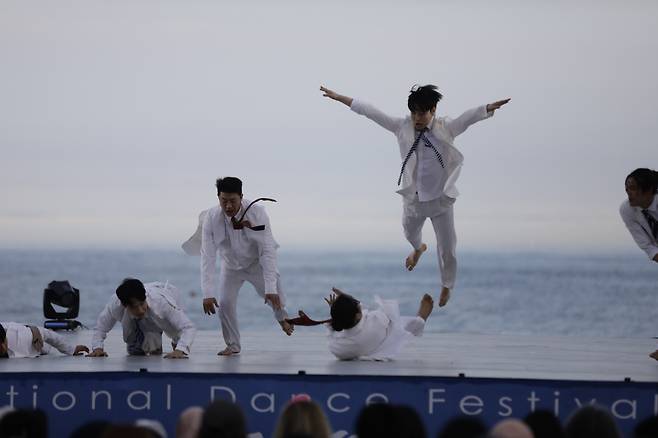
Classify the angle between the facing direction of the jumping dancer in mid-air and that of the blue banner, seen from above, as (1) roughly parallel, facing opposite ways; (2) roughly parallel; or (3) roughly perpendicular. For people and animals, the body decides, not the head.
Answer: roughly parallel

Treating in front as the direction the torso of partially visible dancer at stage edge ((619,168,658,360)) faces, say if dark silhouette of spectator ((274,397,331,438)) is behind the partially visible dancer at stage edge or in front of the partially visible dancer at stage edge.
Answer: in front

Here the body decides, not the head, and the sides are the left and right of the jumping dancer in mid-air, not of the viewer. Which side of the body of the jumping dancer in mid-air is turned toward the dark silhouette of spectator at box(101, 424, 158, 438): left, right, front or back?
front

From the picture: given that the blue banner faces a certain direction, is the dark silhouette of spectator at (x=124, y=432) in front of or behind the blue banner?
in front

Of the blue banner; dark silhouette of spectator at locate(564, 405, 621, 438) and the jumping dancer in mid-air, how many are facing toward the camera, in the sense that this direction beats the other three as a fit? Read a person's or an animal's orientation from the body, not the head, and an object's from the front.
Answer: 2

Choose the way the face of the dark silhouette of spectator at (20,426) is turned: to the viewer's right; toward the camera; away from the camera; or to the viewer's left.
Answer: away from the camera

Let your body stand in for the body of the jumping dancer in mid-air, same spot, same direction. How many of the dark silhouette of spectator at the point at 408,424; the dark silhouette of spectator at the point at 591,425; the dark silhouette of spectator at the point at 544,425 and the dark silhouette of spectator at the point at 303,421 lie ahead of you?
4

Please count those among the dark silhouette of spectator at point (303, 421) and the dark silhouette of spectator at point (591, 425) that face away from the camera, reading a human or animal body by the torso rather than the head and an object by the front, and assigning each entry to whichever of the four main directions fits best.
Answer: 2

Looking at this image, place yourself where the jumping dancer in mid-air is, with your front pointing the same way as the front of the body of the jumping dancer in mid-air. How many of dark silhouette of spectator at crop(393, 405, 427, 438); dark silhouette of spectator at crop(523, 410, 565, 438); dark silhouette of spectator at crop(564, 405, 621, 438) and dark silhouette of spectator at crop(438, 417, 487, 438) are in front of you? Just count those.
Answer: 4

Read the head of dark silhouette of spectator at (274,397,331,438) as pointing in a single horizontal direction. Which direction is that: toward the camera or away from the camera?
away from the camera

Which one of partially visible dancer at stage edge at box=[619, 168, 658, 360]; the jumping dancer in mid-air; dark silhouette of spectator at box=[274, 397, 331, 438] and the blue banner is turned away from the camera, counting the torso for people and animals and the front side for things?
the dark silhouette of spectator

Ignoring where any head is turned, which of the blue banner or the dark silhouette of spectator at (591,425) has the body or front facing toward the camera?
the blue banner

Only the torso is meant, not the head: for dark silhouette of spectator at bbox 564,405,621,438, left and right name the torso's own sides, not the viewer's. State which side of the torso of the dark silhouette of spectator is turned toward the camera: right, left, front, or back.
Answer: back

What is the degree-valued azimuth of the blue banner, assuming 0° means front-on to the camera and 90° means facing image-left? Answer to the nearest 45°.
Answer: approximately 0°

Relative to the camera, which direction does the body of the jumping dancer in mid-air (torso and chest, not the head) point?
toward the camera

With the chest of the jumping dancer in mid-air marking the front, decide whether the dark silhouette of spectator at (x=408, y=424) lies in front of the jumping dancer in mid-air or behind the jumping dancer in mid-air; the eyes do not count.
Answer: in front

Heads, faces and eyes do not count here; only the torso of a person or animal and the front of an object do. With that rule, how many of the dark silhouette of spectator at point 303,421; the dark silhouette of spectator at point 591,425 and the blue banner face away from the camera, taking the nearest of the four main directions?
2

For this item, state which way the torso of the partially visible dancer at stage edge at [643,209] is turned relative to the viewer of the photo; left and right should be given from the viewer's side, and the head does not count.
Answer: facing the viewer and to the left of the viewer

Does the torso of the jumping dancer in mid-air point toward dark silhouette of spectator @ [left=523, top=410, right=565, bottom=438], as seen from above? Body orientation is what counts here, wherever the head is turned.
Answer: yes

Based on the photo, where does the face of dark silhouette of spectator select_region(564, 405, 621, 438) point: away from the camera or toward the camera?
away from the camera
